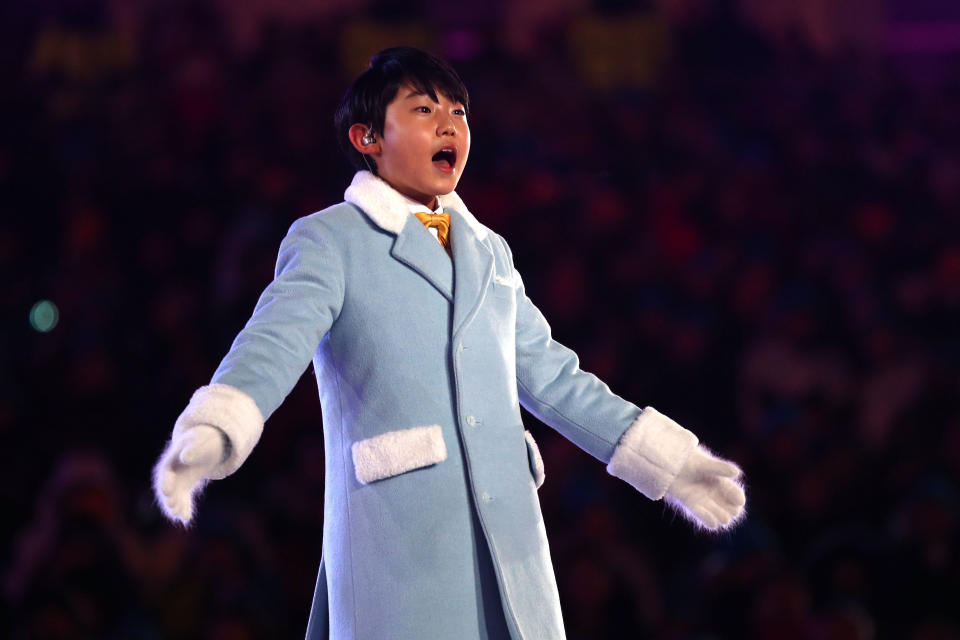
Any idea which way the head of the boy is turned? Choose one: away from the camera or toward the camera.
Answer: toward the camera

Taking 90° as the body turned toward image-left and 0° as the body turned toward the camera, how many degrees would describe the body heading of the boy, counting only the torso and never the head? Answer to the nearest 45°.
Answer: approximately 315°
